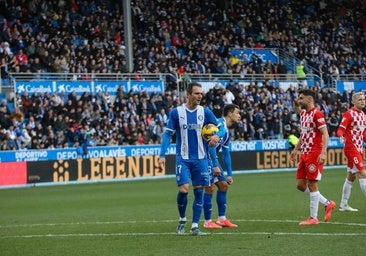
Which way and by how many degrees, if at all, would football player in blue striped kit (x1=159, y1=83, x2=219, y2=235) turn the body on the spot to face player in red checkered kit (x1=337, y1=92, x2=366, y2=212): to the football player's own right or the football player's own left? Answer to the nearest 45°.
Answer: approximately 135° to the football player's own left

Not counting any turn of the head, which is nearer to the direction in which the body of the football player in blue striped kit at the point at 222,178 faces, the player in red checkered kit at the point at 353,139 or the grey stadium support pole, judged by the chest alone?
the player in red checkered kit

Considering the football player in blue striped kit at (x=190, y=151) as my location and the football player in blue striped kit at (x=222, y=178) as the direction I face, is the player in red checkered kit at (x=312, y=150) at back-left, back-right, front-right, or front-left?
front-right

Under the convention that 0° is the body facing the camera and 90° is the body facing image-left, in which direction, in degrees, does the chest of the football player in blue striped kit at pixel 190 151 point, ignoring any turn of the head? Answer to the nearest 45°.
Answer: approximately 0°
